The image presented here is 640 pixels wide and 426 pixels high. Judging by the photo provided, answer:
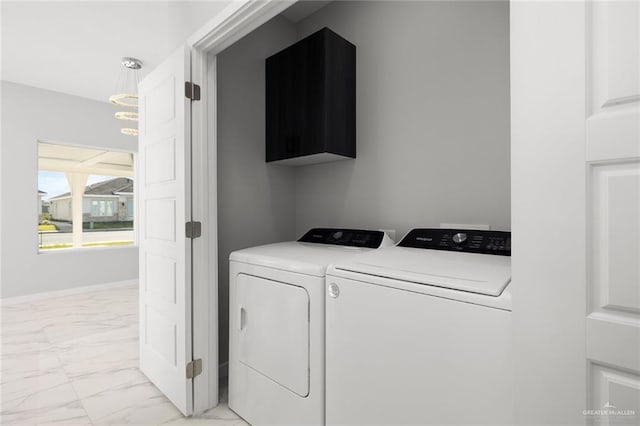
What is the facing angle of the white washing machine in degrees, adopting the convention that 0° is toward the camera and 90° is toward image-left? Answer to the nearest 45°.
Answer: approximately 45°

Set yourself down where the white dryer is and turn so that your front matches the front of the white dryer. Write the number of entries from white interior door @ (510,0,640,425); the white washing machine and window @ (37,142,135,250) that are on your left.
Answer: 2

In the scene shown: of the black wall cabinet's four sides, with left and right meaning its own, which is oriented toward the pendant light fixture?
right

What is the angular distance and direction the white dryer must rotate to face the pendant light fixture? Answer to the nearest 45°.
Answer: approximately 90° to its right

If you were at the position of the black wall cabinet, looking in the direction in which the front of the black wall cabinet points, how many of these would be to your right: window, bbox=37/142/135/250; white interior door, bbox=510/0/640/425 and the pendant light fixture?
2

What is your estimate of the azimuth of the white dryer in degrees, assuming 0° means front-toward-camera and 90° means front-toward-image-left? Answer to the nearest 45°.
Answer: approximately 45°

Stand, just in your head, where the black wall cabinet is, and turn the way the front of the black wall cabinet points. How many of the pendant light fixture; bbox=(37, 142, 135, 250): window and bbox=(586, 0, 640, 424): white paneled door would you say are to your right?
2
